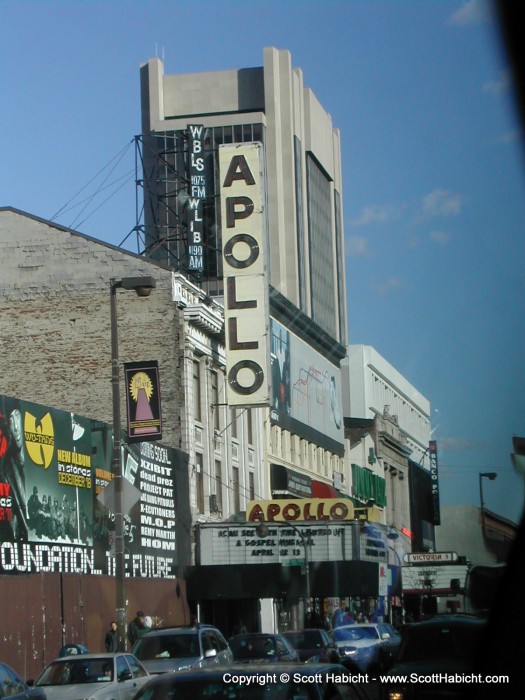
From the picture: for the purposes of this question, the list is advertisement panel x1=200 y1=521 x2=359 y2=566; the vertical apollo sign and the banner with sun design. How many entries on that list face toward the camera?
3

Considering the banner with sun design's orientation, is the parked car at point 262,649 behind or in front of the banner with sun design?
in front

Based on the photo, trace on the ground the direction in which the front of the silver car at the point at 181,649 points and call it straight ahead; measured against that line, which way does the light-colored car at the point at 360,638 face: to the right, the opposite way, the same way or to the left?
the same way

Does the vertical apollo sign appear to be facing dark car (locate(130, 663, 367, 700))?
yes

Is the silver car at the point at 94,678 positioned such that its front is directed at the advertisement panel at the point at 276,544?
no

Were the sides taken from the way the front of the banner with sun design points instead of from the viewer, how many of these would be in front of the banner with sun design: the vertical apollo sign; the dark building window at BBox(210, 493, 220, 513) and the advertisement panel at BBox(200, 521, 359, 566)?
0

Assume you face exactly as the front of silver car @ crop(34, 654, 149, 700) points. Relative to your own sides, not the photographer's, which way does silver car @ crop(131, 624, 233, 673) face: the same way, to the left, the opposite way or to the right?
the same way

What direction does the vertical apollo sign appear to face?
toward the camera

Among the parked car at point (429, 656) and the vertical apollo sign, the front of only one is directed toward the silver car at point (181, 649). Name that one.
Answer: the vertical apollo sign

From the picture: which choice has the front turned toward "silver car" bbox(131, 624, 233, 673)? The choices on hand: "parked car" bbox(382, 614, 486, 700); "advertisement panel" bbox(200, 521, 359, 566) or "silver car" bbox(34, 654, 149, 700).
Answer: the advertisement panel

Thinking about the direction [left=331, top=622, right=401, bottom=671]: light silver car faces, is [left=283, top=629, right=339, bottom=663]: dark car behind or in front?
in front
